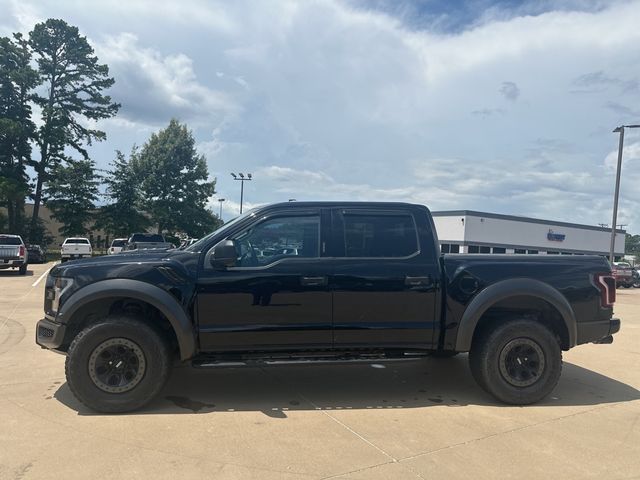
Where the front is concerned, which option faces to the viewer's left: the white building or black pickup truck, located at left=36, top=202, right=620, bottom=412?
the black pickup truck

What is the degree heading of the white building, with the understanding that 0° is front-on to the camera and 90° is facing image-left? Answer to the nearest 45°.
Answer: approximately 315°

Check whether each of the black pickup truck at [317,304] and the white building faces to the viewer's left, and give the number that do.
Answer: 1

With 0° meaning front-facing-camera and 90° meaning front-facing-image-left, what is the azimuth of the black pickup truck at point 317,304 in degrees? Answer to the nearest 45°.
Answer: approximately 90°

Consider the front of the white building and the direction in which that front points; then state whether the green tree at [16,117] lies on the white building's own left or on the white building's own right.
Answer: on the white building's own right

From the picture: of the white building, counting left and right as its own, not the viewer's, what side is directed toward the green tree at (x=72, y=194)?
right

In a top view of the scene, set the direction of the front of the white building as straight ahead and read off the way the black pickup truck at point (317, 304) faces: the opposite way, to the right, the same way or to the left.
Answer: to the right

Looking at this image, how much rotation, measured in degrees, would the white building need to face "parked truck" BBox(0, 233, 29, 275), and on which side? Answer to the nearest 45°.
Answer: approximately 90° to its right

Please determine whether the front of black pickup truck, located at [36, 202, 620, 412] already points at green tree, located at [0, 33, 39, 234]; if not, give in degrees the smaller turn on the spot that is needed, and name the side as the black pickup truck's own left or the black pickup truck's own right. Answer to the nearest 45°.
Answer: approximately 45° to the black pickup truck's own right
